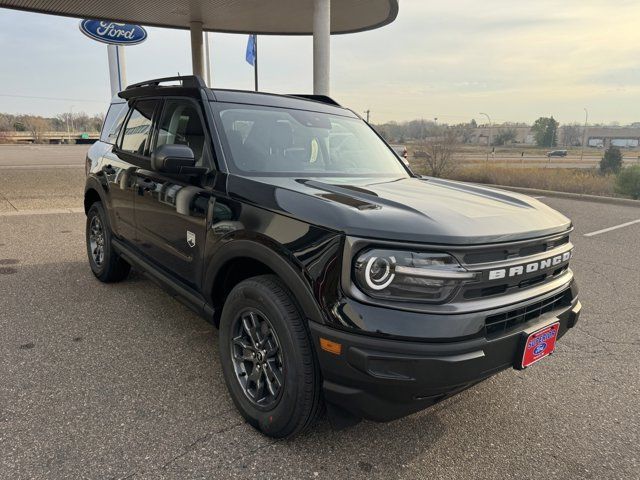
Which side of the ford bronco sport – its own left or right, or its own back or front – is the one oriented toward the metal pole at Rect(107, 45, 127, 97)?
back

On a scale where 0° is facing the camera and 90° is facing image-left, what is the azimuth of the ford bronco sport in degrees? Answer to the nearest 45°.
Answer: approximately 315°

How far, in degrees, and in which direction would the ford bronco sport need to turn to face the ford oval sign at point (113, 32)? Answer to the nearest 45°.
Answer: approximately 180°

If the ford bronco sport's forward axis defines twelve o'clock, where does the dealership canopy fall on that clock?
The dealership canopy is roughly at 7 o'clock from the ford bronco sport.

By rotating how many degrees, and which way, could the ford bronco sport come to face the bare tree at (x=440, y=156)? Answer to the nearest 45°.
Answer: approximately 135° to its left

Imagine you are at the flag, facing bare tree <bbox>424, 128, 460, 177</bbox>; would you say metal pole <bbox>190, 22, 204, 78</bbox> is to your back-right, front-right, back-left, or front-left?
back-right

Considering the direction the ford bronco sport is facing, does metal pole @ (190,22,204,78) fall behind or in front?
behind

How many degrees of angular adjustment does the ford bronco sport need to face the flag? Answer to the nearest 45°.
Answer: approximately 135° to its left
